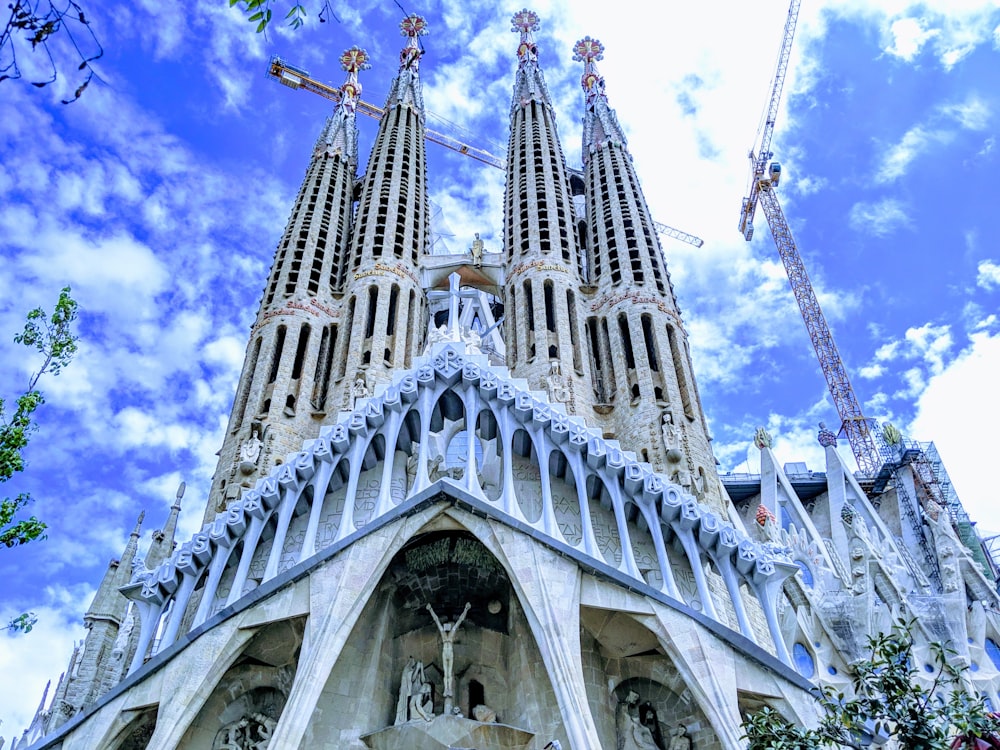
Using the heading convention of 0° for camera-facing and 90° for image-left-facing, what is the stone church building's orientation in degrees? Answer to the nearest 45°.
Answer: approximately 0°

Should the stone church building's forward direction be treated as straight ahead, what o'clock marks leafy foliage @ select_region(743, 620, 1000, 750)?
The leafy foliage is roughly at 11 o'clock from the stone church building.
